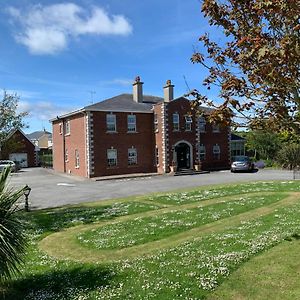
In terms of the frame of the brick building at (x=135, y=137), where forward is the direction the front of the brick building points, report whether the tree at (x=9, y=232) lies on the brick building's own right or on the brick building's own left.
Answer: on the brick building's own right

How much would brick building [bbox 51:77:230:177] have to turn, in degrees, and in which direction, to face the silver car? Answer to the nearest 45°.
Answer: approximately 45° to its left

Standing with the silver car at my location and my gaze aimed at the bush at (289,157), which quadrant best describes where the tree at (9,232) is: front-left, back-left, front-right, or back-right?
back-right

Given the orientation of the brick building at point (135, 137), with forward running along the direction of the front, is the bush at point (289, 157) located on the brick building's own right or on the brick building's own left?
on the brick building's own left

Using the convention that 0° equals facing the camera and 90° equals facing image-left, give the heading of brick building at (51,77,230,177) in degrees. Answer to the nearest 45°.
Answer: approximately 315°
